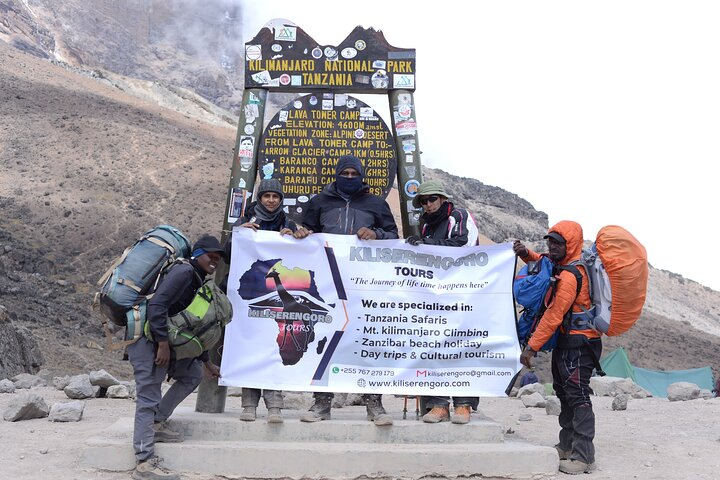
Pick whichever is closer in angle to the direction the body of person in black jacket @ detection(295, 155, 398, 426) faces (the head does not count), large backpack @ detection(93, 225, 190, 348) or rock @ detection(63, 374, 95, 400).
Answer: the large backpack

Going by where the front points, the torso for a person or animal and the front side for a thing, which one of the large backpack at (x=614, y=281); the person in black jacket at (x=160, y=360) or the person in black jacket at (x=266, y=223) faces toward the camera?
the person in black jacket at (x=266, y=223)

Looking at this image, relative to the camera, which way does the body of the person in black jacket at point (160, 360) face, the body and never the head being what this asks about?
to the viewer's right

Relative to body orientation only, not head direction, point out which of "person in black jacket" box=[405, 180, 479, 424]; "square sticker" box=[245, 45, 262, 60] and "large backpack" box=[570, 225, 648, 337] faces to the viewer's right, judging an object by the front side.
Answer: the large backpack

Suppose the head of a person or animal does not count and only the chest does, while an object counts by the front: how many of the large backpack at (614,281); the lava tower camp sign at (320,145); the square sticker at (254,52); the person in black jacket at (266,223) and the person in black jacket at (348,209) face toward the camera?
4

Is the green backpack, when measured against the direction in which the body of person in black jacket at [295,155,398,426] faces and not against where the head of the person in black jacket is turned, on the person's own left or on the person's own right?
on the person's own right

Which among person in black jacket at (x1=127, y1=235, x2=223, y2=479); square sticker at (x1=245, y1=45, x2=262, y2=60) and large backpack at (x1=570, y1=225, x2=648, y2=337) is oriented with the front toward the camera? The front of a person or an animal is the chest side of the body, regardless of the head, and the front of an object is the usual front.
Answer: the square sticker

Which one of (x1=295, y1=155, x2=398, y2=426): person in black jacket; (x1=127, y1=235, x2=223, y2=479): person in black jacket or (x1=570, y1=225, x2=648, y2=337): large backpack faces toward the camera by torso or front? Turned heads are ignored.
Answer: (x1=295, y1=155, x2=398, y2=426): person in black jacket

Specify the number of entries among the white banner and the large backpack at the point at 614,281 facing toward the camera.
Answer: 1

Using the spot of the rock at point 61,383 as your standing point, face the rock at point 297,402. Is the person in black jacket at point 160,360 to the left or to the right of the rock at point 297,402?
right

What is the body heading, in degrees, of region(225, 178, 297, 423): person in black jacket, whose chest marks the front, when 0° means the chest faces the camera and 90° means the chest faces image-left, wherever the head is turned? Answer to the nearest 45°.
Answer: approximately 0°

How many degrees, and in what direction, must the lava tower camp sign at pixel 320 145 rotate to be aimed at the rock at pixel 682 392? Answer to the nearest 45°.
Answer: approximately 135° to its left
